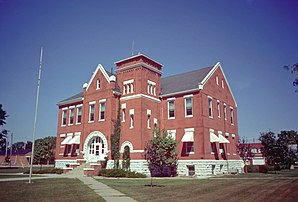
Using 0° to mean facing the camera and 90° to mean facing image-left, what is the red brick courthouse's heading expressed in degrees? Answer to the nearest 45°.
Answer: approximately 45°

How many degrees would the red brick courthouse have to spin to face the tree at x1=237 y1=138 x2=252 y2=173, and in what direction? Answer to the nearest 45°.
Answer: approximately 135° to its left

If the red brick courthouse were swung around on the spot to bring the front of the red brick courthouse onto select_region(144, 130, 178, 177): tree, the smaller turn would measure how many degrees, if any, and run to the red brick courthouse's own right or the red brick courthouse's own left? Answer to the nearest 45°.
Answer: approximately 45° to the red brick courthouse's own left

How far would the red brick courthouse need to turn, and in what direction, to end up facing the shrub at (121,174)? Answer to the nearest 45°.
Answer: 0° — it already faces it

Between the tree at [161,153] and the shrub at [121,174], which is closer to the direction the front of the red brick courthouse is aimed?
the shrub

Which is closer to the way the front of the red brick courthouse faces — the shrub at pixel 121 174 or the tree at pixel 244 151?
the shrub
